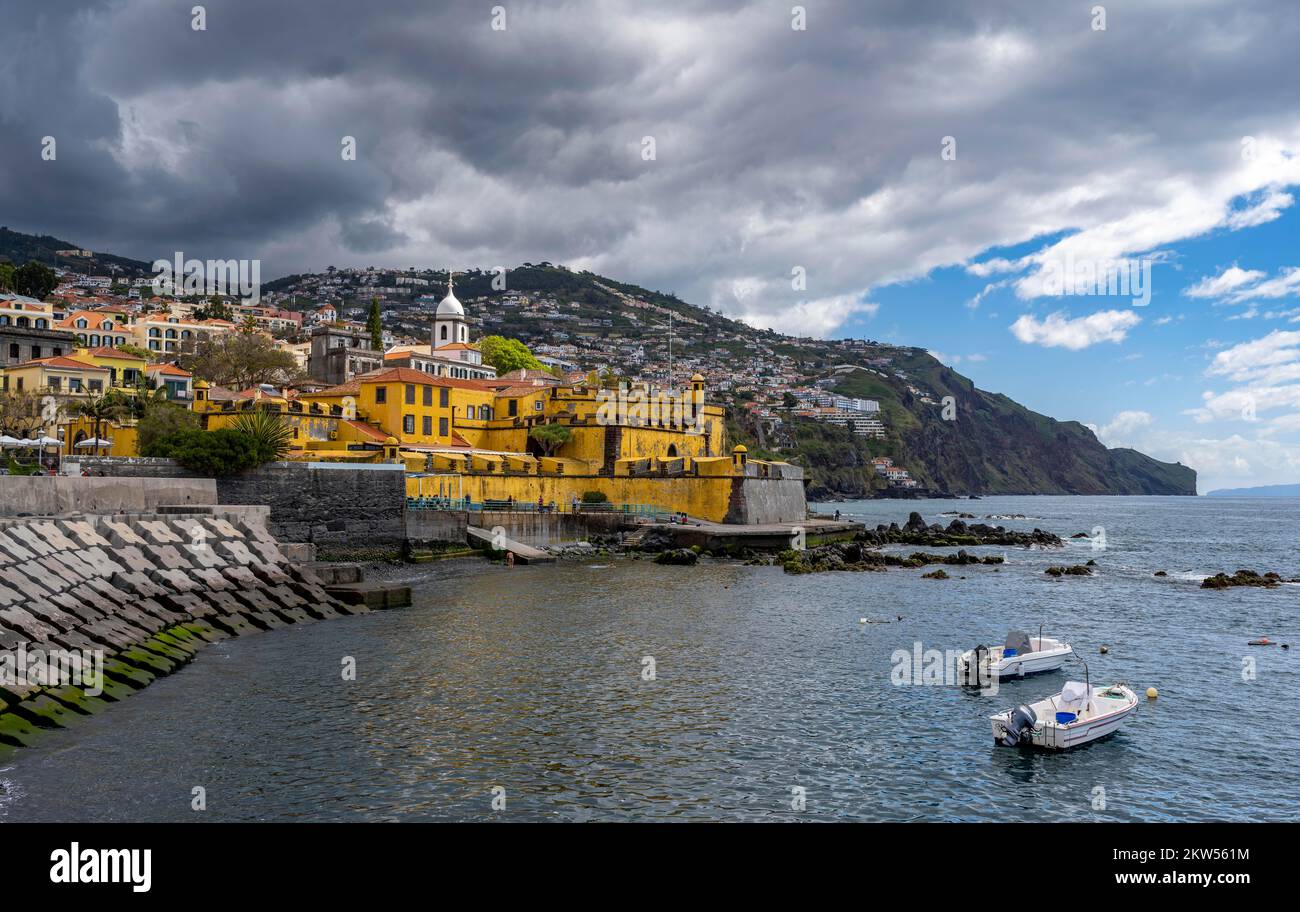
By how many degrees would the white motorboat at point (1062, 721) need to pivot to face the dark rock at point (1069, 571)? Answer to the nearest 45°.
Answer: approximately 45° to its left

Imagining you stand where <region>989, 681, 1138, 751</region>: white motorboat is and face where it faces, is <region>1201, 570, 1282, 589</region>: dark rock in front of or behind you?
in front

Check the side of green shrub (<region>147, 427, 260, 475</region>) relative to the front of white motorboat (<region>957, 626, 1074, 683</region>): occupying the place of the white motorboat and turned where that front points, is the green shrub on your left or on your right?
on your left

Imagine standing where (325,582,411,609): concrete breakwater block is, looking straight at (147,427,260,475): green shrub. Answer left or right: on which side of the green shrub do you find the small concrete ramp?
right

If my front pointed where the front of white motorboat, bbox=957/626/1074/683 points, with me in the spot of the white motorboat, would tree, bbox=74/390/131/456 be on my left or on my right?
on my left

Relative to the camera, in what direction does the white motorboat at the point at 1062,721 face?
facing away from the viewer and to the right of the viewer

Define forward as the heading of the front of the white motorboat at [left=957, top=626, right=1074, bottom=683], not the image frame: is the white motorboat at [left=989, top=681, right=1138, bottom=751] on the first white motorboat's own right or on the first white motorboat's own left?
on the first white motorboat's own right

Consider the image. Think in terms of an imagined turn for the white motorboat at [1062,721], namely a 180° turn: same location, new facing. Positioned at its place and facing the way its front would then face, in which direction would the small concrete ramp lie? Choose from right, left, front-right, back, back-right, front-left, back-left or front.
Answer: right

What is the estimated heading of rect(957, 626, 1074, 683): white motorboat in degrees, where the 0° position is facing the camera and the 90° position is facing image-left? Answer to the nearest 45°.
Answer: approximately 225°

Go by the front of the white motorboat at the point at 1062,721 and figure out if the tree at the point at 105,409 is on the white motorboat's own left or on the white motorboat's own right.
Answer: on the white motorboat's own left

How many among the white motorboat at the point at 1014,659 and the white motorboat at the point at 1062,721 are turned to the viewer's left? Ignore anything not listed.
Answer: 0

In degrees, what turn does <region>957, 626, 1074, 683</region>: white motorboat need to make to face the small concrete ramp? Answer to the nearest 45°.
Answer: approximately 90° to its left
